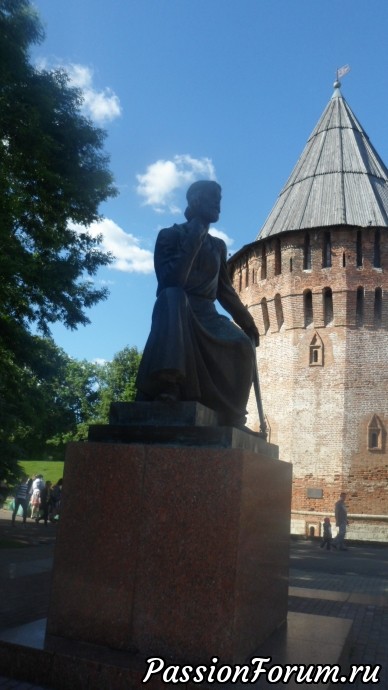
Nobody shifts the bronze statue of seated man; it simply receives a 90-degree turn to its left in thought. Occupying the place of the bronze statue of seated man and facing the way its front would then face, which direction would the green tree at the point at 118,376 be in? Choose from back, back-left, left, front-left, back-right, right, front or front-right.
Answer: front-left

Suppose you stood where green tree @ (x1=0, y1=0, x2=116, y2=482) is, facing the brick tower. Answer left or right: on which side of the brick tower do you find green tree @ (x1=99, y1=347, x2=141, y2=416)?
left

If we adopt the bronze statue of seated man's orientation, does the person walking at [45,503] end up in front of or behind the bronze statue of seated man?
behind

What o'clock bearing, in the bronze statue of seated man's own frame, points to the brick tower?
The brick tower is roughly at 8 o'clock from the bronze statue of seated man.

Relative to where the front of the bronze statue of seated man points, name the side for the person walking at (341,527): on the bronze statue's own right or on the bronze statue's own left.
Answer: on the bronze statue's own left

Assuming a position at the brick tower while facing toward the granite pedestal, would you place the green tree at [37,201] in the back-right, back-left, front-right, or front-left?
front-right

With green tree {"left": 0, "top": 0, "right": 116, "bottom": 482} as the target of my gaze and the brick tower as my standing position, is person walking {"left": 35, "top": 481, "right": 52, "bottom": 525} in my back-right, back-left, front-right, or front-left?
front-right
